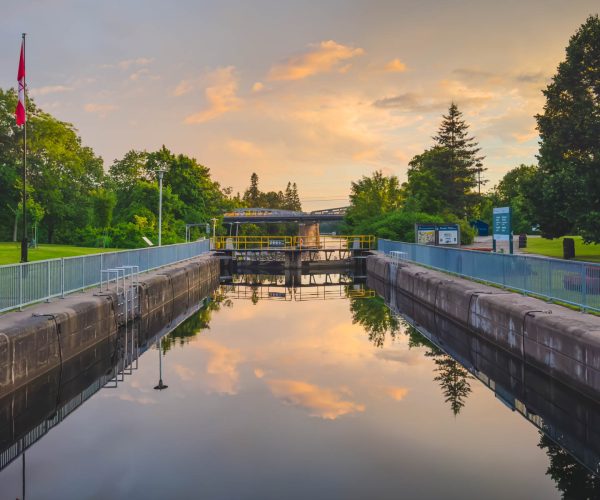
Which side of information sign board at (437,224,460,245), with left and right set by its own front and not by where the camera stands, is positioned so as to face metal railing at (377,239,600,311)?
front

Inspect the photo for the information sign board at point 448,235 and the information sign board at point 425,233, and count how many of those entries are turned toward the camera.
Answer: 2

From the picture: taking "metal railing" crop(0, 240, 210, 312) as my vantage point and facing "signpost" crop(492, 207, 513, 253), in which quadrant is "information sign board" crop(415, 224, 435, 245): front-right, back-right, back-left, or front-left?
front-left

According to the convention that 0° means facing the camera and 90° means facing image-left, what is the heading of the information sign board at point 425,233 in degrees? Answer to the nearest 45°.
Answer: approximately 0°

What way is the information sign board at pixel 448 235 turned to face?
toward the camera

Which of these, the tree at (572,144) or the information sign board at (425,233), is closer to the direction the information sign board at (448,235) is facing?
the tree

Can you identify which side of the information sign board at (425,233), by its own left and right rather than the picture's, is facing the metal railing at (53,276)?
front

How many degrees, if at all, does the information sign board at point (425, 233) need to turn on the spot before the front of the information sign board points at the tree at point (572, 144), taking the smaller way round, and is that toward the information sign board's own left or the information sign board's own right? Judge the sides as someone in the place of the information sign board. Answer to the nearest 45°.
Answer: approximately 45° to the information sign board's own left

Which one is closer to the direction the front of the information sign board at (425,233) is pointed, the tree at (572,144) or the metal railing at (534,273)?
the metal railing

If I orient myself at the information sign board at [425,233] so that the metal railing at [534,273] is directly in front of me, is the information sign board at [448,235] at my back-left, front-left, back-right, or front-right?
front-left
